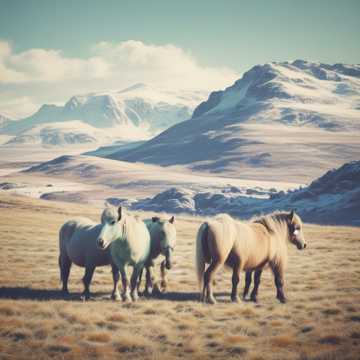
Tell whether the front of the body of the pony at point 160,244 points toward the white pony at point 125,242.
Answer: no

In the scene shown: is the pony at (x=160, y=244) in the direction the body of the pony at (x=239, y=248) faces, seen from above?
no

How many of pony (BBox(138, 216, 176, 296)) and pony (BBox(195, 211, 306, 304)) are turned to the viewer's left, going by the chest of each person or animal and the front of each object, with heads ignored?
0

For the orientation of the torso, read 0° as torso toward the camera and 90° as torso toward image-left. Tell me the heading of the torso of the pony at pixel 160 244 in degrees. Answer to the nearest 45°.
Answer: approximately 315°

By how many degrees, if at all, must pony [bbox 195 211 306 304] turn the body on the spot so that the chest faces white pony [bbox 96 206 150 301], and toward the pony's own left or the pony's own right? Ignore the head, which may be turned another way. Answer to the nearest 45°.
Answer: approximately 135° to the pony's own left

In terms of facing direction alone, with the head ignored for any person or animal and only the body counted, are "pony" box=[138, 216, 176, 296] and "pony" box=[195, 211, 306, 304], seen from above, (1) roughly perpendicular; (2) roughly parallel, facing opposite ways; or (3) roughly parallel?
roughly perpendicular

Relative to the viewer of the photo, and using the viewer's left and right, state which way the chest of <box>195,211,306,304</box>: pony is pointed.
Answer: facing away from the viewer and to the right of the viewer
